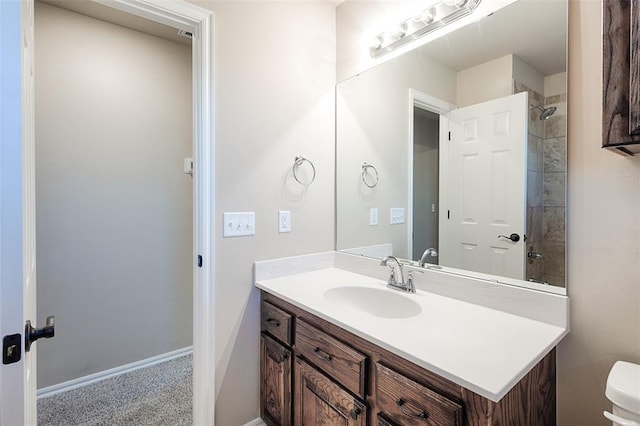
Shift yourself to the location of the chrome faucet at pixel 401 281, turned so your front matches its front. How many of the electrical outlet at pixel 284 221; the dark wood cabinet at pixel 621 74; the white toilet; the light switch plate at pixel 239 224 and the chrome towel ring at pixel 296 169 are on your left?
2

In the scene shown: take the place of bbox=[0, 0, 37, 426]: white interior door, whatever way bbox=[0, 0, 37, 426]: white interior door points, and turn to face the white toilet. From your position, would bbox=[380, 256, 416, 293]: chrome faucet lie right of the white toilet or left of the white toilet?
left

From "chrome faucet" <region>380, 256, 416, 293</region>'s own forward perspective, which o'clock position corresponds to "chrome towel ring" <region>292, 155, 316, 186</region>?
The chrome towel ring is roughly at 2 o'clock from the chrome faucet.

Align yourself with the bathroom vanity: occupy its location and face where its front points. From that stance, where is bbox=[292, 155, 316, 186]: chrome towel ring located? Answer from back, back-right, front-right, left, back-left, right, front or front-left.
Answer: right

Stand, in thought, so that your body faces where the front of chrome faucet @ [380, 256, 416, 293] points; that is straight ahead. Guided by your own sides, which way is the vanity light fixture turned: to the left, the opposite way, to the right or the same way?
the same way

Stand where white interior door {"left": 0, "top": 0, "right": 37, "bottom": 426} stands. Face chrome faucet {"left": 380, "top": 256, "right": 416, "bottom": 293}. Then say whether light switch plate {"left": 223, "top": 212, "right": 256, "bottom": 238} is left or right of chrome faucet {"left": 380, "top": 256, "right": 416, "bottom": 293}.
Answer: left

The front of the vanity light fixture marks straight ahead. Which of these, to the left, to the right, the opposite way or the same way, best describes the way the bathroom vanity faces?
the same way

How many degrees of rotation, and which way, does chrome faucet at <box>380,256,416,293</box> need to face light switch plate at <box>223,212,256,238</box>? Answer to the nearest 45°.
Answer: approximately 45° to its right

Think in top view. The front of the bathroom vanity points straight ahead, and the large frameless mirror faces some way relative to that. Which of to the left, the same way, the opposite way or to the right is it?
the same way

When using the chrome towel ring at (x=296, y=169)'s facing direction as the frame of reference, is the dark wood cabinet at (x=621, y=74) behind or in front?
in front

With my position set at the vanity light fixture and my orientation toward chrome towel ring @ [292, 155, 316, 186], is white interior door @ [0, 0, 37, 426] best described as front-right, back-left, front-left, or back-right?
front-left

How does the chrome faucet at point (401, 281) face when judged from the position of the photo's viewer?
facing the viewer and to the left of the viewer

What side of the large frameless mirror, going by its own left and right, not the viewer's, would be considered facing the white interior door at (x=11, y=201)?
front
